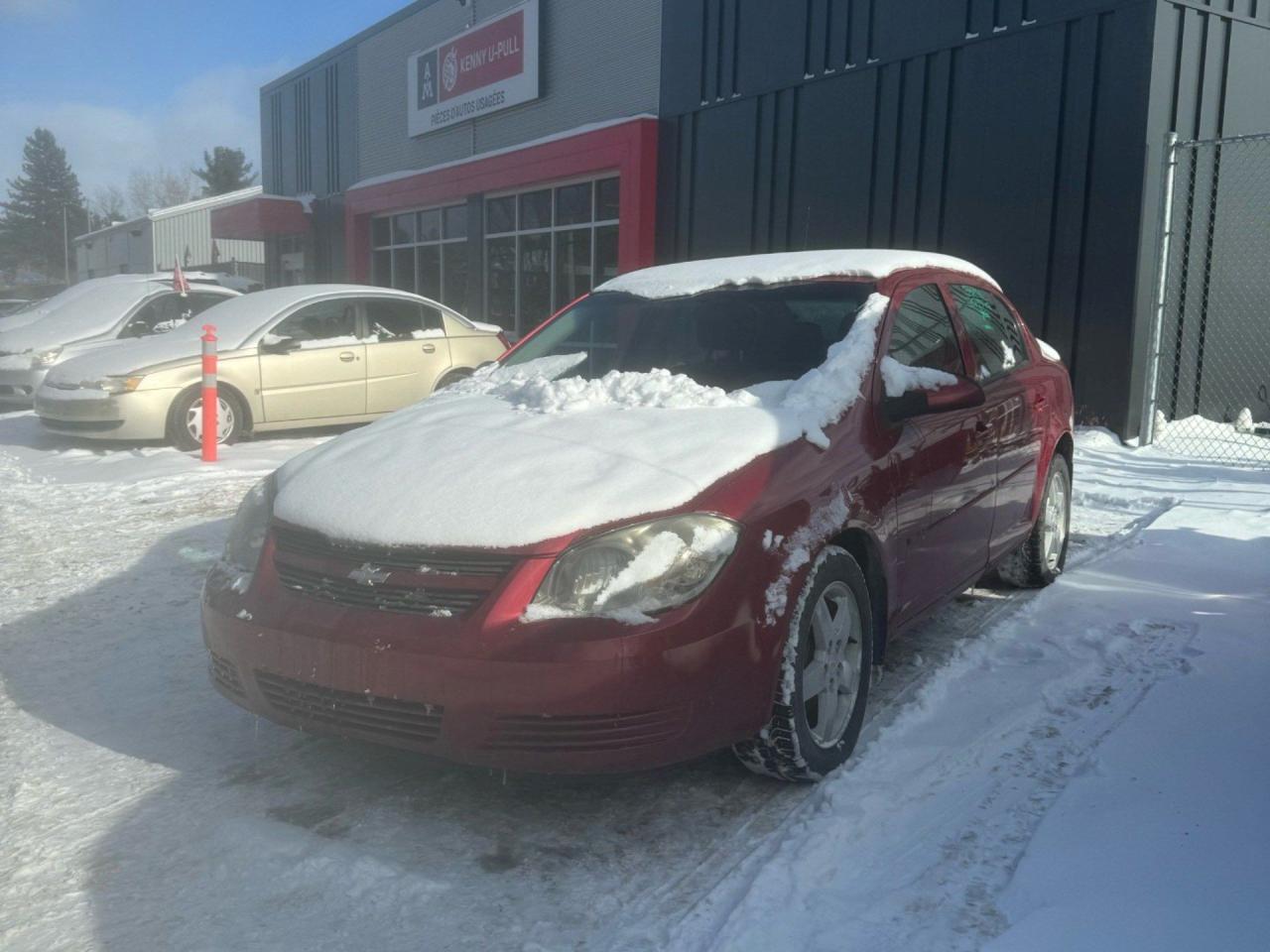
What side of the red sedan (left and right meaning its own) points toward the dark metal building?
back

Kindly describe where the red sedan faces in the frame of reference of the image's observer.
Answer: facing the viewer and to the left of the viewer

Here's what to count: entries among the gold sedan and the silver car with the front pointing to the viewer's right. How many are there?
0

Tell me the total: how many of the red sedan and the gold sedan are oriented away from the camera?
0

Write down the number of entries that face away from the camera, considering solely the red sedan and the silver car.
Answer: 0

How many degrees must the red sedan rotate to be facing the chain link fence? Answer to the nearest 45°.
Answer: approximately 180°
